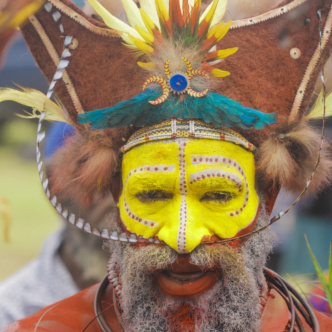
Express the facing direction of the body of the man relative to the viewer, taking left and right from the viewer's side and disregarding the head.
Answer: facing the viewer

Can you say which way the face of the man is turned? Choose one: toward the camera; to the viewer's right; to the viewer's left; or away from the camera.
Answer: toward the camera
